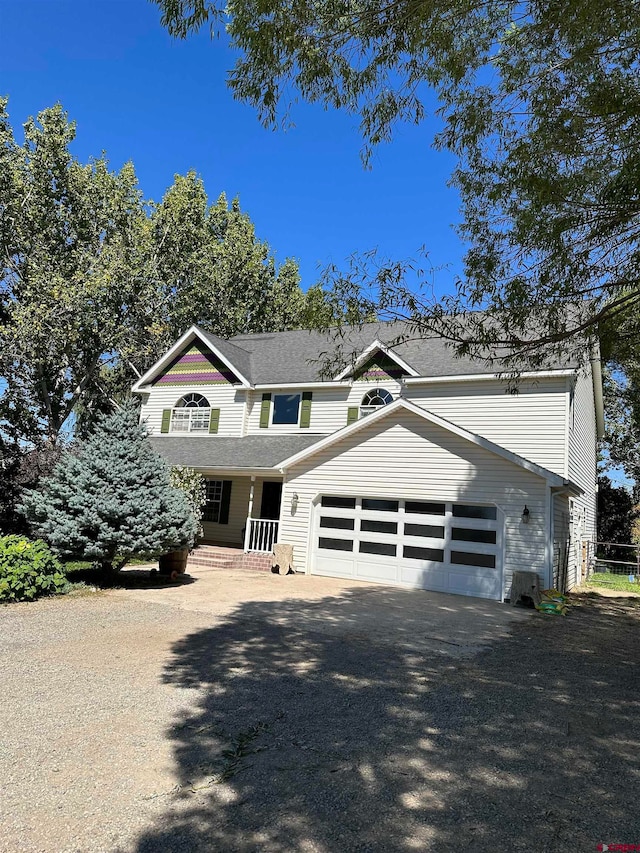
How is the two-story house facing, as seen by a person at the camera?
facing the viewer

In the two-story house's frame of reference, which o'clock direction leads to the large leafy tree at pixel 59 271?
The large leafy tree is roughly at 4 o'clock from the two-story house.

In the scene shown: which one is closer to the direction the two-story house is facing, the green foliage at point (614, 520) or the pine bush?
the pine bush

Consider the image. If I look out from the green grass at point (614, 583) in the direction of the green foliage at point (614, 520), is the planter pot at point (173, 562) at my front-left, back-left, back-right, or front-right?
back-left

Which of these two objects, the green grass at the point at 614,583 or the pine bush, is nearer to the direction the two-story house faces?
the pine bush

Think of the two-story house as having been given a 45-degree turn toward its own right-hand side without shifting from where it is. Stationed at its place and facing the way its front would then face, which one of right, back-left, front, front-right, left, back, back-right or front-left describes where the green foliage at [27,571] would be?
front

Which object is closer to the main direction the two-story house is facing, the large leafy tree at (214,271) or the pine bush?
the pine bush

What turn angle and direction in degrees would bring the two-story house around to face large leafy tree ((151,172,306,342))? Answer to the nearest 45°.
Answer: approximately 135° to its right

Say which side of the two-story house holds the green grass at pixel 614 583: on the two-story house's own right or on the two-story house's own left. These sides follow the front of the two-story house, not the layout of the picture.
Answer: on the two-story house's own left

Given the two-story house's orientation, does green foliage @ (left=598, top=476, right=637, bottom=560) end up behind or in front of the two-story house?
behind

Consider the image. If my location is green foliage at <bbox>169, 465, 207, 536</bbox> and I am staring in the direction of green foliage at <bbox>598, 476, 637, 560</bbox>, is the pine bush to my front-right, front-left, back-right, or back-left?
back-right
